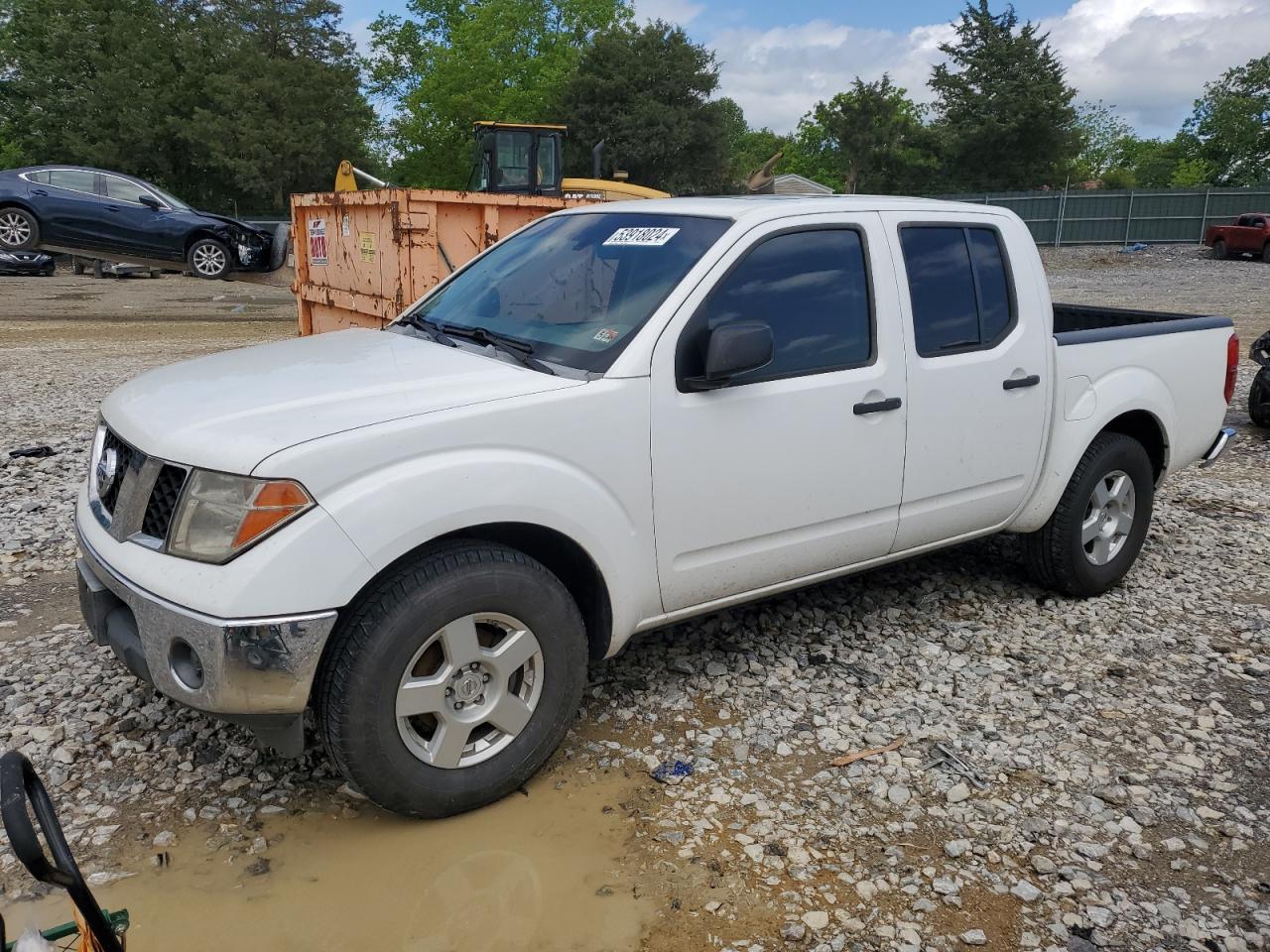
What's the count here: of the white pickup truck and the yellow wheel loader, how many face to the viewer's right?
0

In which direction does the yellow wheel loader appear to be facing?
to the viewer's left

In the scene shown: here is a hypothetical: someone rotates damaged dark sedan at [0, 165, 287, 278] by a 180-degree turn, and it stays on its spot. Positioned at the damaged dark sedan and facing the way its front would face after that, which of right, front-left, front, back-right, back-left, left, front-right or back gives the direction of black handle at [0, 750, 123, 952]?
left

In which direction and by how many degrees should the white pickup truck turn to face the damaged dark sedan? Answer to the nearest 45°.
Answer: approximately 90° to its right

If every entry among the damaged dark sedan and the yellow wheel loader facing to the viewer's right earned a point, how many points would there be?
1

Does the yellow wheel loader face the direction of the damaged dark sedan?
yes

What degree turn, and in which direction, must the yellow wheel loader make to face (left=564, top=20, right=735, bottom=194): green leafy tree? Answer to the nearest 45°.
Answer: approximately 90° to its right

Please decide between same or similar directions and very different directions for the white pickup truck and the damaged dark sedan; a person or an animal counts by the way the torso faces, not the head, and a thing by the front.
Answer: very different directions

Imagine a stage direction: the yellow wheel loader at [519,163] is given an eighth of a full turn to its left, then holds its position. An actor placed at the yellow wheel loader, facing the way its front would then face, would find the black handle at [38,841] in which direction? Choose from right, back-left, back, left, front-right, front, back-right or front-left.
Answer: front-left

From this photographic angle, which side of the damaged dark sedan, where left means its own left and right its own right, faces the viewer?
right

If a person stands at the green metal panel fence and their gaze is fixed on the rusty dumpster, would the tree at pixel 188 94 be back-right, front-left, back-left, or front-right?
front-right

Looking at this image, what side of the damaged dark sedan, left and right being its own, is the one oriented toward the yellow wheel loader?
front

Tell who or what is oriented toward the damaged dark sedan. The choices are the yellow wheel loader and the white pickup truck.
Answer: the yellow wheel loader

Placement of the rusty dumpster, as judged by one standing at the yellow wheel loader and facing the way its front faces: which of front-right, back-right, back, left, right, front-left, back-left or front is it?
left

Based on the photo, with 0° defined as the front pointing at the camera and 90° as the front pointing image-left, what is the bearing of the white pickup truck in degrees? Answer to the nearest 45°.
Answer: approximately 45°
